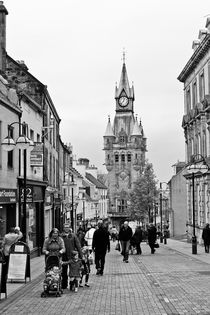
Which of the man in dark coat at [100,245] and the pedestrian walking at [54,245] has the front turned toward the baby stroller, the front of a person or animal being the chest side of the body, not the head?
the pedestrian walking

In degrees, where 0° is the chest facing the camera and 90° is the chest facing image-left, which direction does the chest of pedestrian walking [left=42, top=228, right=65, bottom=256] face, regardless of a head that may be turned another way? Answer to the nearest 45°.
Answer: approximately 0°

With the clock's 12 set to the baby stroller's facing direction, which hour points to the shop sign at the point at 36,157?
The shop sign is roughly at 6 o'clock from the baby stroller.

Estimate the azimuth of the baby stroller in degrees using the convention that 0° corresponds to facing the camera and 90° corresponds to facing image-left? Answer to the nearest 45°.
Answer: approximately 0°
